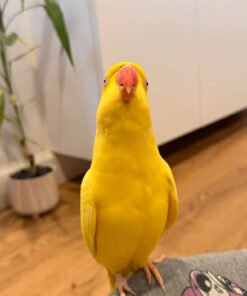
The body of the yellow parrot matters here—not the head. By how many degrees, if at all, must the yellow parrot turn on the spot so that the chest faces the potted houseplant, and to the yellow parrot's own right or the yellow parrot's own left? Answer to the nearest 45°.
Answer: approximately 135° to the yellow parrot's own right

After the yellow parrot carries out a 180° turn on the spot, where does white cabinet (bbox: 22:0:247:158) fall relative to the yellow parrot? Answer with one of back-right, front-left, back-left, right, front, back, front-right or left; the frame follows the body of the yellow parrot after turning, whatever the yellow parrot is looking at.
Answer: front

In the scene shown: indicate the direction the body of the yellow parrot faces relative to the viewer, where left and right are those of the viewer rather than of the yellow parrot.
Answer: facing the viewer

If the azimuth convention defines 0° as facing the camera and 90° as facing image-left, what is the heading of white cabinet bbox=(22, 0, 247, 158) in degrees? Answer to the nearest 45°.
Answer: approximately 315°
